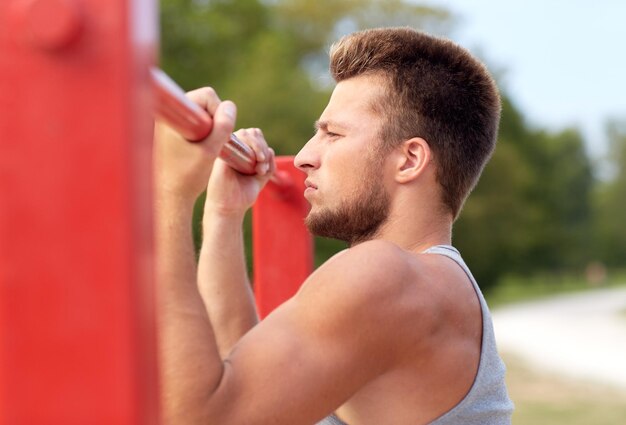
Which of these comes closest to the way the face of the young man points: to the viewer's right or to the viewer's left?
to the viewer's left

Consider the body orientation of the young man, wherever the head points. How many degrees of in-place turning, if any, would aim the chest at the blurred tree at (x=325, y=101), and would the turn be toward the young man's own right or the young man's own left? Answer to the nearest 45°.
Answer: approximately 90° to the young man's own right

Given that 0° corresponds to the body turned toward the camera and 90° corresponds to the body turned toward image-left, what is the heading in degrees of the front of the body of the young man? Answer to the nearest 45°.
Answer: approximately 90°
